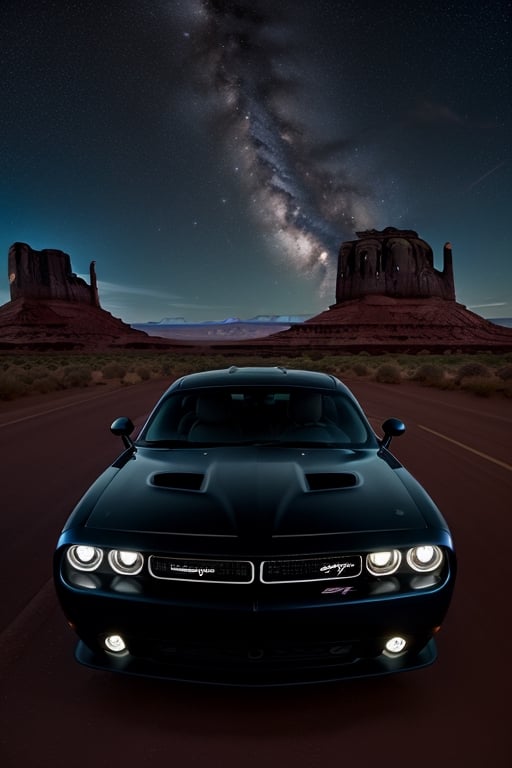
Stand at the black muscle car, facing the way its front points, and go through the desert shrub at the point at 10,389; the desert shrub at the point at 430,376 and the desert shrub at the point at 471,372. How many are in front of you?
0

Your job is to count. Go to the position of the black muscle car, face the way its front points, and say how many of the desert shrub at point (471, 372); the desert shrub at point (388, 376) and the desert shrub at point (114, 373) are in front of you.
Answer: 0

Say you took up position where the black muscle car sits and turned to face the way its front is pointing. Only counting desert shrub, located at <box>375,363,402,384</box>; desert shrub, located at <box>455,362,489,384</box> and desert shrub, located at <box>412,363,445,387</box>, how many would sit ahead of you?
0

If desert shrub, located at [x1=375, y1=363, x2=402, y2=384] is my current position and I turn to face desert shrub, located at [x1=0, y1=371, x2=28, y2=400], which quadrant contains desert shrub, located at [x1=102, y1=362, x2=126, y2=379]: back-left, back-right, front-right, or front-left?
front-right

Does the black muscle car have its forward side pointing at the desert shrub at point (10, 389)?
no

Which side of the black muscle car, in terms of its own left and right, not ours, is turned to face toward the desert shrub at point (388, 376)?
back

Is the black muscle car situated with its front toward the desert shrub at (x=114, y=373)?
no

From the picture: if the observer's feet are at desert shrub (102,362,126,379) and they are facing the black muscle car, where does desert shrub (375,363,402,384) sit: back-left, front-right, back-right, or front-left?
front-left

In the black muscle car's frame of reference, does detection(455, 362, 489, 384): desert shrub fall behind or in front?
behind

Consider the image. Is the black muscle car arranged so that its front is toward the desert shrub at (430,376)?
no

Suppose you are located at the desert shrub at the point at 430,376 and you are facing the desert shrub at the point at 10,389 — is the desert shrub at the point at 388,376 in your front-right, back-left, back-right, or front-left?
front-right

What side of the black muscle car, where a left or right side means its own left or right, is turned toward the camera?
front
